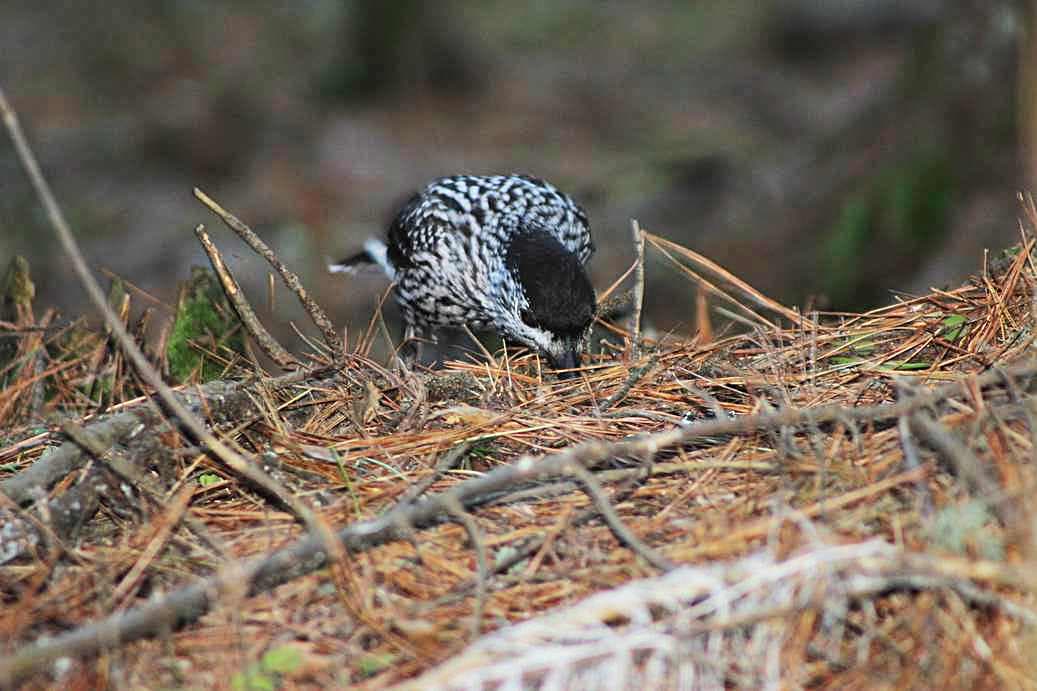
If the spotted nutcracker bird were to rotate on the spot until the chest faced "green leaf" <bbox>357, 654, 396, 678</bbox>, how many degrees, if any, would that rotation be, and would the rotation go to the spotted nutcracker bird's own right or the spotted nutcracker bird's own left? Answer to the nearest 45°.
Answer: approximately 45° to the spotted nutcracker bird's own right

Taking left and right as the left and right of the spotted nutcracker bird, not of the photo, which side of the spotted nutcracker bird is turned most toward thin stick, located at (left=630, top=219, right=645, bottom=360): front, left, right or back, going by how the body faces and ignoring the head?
front

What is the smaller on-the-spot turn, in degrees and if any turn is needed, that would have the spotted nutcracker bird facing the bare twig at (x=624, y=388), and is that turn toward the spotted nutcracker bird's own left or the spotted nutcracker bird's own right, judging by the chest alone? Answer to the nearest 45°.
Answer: approximately 45° to the spotted nutcracker bird's own right

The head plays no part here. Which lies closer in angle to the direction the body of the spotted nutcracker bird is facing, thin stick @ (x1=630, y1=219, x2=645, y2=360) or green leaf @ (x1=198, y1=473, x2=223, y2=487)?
the thin stick

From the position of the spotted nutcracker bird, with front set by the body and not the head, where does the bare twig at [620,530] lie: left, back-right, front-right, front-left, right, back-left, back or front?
front-right

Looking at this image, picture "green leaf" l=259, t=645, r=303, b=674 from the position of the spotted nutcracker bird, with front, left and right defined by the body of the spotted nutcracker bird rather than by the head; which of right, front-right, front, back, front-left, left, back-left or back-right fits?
front-right

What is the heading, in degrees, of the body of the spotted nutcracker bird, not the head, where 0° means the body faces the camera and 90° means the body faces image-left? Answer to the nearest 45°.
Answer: approximately 315°
